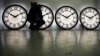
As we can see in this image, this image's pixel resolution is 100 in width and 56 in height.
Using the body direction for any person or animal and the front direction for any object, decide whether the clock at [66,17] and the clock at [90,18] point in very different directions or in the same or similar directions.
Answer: same or similar directions

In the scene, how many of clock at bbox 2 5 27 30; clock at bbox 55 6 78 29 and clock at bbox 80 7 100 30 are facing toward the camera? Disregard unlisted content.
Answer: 3

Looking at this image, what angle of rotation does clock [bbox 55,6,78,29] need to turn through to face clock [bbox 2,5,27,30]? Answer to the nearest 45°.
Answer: approximately 90° to its right

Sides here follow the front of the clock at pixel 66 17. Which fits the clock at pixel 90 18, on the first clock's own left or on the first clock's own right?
on the first clock's own left

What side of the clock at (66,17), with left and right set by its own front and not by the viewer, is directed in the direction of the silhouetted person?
right

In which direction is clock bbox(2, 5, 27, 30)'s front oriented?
toward the camera

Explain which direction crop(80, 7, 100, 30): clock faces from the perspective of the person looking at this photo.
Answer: facing the viewer

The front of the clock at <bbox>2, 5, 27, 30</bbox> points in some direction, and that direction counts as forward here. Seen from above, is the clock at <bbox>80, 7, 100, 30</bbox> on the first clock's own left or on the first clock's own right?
on the first clock's own left

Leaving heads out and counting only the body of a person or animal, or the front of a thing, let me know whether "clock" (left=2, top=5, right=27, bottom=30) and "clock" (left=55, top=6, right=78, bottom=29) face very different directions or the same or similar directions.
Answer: same or similar directions

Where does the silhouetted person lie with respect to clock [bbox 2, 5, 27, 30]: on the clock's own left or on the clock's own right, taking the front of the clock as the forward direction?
on the clock's own left
